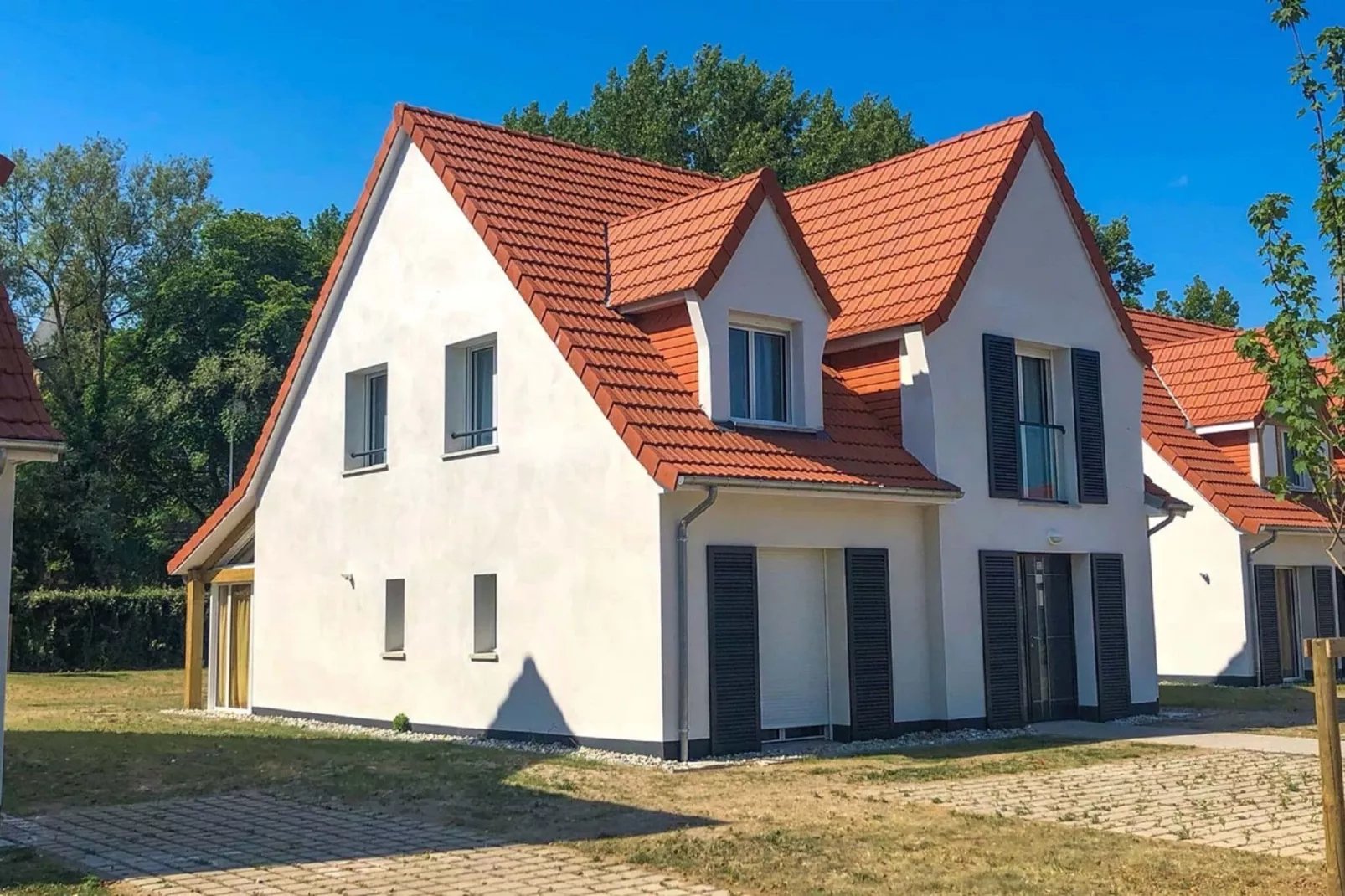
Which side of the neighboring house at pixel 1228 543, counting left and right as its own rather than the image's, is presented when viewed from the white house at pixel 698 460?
right

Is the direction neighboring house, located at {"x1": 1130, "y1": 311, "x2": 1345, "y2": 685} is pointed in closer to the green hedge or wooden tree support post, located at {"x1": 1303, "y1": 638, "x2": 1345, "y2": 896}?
the wooden tree support post

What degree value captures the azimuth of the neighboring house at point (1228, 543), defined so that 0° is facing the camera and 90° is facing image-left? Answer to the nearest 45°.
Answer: approximately 315°

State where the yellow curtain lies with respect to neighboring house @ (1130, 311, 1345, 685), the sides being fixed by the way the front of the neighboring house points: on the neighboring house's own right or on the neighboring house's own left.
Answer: on the neighboring house's own right

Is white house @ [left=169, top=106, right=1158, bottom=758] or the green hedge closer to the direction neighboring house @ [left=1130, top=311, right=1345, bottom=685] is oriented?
the white house

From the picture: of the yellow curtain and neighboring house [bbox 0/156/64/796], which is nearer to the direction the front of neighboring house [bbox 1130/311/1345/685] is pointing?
the neighboring house

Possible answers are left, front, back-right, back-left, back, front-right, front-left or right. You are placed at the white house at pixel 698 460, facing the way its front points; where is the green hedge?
back

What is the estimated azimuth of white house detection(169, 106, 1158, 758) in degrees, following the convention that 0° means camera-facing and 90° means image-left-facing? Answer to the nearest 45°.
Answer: approximately 315°

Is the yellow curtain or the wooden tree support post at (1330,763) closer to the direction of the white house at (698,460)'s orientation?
the wooden tree support post
